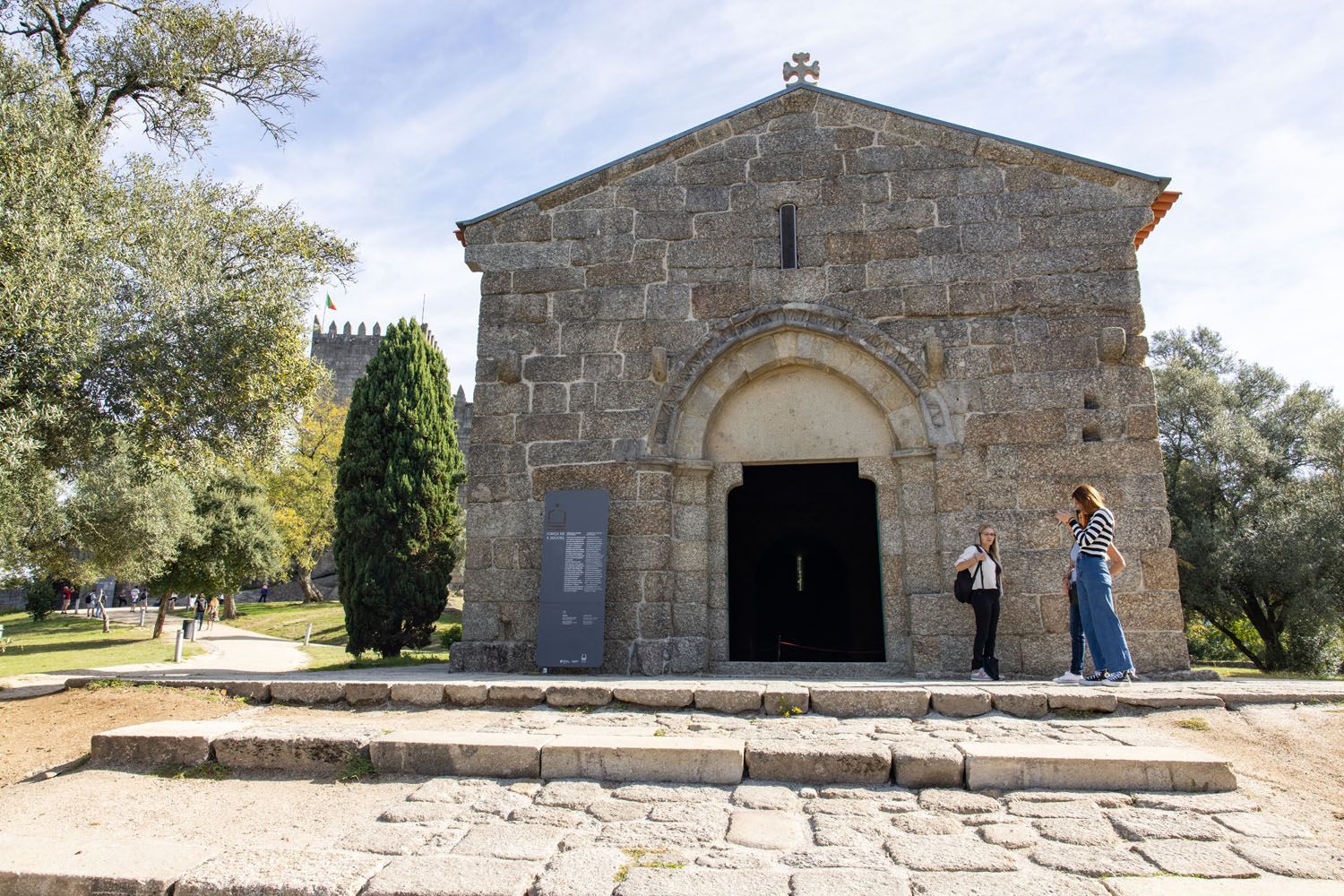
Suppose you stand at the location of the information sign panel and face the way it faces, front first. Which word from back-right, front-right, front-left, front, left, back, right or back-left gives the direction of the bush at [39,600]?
back-right

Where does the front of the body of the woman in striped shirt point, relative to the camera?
to the viewer's left

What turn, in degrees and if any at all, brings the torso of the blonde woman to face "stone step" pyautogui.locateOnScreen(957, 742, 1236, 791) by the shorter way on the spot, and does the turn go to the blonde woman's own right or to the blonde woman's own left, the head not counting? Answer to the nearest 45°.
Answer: approximately 45° to the blonde woman's own right

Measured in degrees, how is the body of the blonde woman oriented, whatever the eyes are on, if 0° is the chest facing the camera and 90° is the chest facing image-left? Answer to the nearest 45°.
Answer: approximately 315°

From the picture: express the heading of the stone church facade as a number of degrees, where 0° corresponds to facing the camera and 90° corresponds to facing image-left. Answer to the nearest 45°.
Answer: approximately 0°

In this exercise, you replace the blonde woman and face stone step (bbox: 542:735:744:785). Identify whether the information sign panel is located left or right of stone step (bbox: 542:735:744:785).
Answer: right

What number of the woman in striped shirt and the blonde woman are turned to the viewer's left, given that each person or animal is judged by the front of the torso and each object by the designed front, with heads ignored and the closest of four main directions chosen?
1

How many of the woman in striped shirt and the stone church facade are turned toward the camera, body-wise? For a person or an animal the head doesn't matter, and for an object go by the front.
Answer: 1

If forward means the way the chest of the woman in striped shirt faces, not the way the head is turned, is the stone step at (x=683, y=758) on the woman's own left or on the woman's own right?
on the woman's own left

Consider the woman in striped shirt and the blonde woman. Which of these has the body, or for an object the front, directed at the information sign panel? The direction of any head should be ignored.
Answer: the woman in striped shirt

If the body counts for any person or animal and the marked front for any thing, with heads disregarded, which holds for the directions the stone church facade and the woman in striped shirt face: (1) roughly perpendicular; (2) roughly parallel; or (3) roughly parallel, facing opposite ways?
roughly perpendicular

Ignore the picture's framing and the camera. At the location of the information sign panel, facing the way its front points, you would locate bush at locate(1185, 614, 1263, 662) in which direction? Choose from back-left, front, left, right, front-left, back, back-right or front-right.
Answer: back-left

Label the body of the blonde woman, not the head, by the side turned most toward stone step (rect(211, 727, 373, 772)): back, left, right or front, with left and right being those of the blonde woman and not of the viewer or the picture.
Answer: right

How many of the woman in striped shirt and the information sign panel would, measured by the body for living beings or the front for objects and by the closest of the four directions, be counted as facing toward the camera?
1

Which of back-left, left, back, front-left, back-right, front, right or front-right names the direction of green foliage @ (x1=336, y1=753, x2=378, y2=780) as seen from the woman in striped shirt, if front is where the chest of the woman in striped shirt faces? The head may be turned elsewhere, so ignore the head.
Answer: front-left
